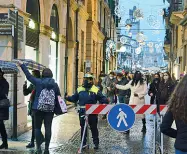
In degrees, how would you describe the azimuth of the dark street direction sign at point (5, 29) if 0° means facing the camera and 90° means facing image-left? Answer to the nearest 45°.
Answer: approximately 0°

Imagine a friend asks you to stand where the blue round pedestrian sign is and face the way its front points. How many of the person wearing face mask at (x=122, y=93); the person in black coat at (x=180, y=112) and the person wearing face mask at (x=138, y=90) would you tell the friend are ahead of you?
1

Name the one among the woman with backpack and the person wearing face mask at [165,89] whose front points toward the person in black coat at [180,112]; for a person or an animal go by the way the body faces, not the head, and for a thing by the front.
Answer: the person wearing face mask

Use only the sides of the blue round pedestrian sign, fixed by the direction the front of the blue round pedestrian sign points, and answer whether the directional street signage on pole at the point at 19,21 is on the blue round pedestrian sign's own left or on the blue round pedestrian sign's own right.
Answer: on the blue round pedestrian sign's own right

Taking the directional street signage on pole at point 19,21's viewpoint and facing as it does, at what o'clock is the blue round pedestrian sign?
The blue round pedestrian sign is roughly at 12 o'clock from the directional street signage on pole.

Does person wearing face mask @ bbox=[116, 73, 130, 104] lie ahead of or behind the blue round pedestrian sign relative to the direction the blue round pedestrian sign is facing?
behind

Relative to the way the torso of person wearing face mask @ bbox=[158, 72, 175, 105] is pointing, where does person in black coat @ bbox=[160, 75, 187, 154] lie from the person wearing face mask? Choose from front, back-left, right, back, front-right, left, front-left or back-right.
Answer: front

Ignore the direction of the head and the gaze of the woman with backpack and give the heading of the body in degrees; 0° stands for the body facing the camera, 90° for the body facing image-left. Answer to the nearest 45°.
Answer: approximately 180°

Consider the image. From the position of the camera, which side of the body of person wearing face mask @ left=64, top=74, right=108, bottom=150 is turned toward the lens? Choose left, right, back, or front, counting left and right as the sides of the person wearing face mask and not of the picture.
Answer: front

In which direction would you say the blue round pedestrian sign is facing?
toward the camera

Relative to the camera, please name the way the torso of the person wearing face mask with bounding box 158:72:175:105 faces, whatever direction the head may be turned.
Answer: toward the camera

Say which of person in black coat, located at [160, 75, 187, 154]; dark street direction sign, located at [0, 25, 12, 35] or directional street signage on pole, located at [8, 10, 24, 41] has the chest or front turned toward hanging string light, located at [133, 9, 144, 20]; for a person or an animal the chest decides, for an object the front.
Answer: the person in black coat

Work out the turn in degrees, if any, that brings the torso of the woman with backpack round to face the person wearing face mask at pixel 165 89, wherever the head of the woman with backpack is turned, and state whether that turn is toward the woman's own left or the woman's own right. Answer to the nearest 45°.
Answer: approximately 45° to the woman's own right

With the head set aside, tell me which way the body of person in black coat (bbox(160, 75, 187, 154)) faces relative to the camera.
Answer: away from the camera

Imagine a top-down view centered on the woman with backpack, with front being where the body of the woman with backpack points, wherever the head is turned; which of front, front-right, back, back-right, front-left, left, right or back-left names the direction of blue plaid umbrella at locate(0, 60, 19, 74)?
front-left

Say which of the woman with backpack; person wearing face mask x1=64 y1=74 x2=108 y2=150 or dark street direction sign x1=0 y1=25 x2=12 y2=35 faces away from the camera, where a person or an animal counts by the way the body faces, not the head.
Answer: the woman with backpack

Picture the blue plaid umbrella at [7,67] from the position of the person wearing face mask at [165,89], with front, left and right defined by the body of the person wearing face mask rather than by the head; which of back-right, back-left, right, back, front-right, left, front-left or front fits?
front-right
